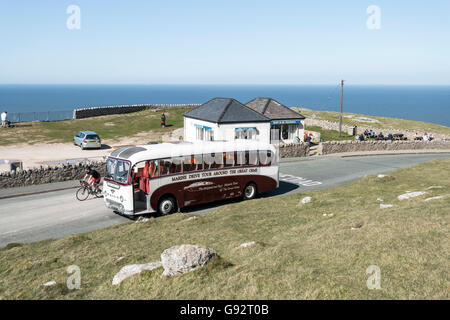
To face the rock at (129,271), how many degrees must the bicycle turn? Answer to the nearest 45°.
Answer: approximately 90° to its left

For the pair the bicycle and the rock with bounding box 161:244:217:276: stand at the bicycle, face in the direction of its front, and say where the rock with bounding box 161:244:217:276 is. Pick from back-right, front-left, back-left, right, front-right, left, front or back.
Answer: left

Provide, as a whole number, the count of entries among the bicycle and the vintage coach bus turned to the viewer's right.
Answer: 0

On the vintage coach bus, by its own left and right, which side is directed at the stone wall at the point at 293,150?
back

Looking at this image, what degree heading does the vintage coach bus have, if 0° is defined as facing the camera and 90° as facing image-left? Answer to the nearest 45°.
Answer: approximately 45°

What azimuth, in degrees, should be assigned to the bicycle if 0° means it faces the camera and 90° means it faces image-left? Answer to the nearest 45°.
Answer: approximately 90°

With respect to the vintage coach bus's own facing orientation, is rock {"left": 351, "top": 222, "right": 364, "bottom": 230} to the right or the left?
on its left
